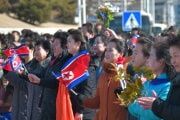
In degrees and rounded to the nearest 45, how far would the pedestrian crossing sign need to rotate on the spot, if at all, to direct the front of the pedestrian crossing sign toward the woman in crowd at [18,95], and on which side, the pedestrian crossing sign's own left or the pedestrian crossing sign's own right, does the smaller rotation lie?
0° — it already faces them

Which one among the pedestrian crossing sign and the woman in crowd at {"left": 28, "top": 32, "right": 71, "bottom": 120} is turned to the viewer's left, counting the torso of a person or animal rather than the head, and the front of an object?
the woman in crowd

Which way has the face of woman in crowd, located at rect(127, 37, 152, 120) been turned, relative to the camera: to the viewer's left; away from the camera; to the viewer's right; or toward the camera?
to the viewer's left

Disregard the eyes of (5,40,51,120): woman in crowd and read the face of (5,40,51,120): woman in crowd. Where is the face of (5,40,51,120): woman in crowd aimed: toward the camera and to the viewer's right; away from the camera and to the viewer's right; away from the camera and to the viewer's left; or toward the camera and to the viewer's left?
toward the camera and to the viewer's left

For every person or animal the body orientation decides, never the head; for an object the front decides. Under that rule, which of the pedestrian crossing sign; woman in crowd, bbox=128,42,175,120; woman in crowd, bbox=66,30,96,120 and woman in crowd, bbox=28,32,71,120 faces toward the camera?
the pedestrian crossing sign

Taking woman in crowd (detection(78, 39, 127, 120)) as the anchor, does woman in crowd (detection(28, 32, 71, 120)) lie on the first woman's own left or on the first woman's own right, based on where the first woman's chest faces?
on the first woman's own right

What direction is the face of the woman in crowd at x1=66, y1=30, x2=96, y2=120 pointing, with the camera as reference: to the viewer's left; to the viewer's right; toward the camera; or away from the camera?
to the viewer's left

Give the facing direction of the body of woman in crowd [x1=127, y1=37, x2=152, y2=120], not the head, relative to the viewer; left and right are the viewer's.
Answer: facing to the left of the viewer
